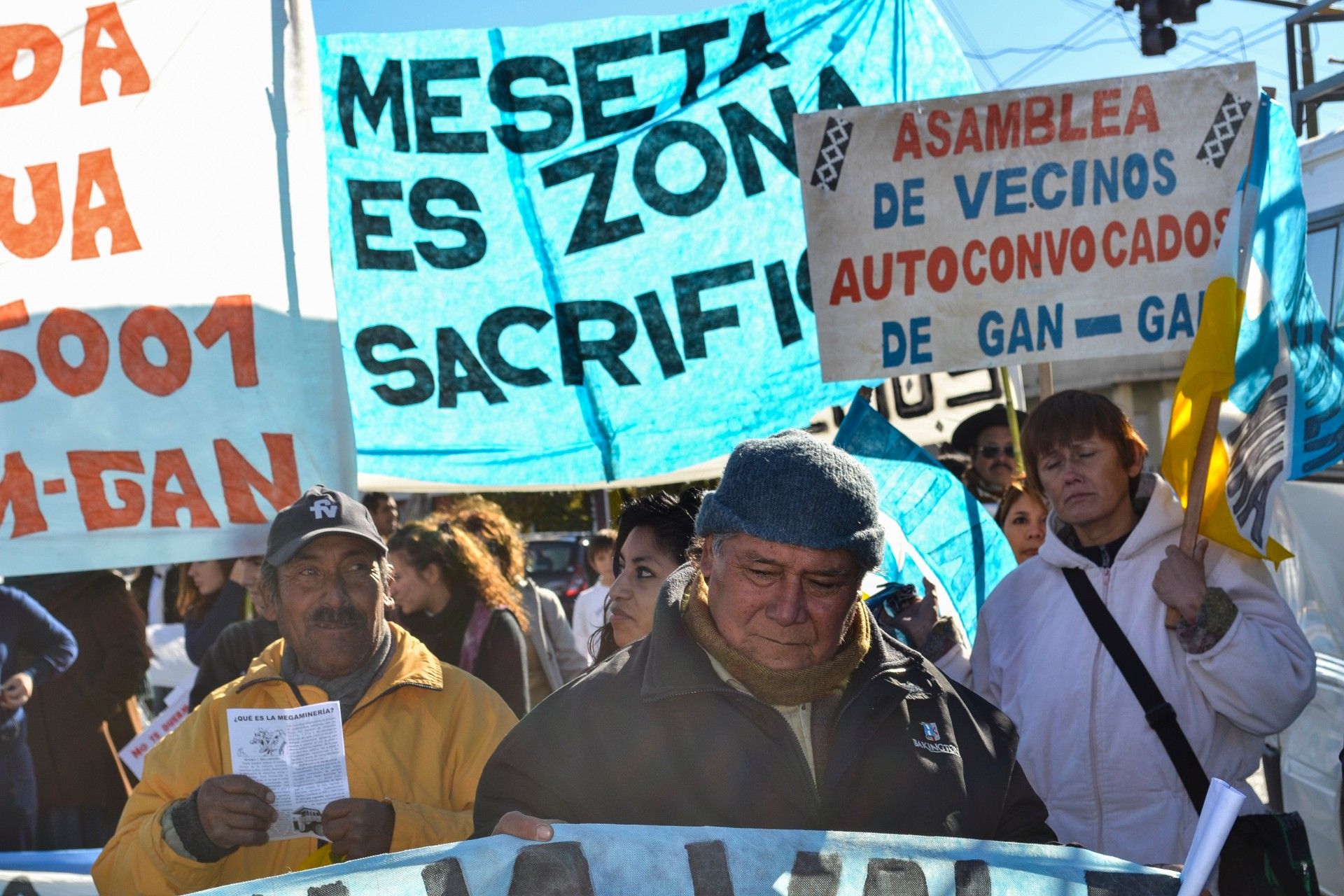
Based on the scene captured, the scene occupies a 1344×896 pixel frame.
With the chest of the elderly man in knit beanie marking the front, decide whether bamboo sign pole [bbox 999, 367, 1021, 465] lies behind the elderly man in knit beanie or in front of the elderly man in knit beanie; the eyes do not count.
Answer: behind

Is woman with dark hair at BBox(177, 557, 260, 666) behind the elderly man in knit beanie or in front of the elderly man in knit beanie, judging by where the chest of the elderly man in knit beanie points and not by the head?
behind

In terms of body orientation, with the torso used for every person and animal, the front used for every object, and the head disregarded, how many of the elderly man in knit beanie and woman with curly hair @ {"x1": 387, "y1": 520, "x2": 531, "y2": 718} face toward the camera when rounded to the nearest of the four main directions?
1

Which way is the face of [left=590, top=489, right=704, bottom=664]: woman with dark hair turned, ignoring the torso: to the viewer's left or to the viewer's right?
to the viewer's left

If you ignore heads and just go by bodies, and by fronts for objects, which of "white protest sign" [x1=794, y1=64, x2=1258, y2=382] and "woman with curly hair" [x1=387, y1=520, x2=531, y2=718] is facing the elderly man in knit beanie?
the white protest sign
